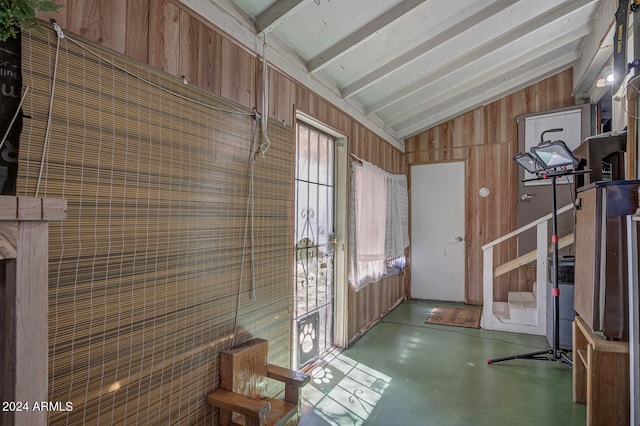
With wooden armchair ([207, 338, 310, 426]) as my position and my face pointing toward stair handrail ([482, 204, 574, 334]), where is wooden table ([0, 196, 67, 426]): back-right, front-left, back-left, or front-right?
back-right

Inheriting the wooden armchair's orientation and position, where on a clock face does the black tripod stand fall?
The black tripod stand is roughly at 10 o'clock from the wooden armchair.

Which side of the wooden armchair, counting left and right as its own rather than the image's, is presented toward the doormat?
left

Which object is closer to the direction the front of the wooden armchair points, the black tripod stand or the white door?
the black tripod stand

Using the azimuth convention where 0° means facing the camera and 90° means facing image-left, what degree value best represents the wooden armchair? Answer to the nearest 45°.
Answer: approximately 315°

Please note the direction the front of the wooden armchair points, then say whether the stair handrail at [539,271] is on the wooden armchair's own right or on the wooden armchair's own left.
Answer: on the wooden armchair's own left

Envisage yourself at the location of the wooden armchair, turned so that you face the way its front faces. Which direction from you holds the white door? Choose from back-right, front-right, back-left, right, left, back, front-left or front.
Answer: left

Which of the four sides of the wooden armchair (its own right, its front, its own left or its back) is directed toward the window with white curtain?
left
